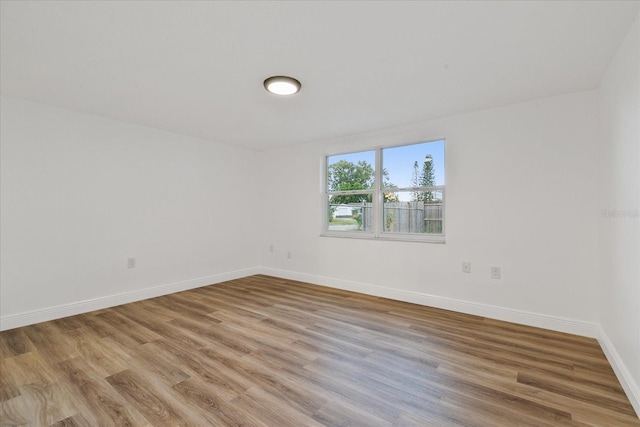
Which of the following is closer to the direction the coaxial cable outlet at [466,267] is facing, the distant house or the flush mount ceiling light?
the flush mount ceiling light

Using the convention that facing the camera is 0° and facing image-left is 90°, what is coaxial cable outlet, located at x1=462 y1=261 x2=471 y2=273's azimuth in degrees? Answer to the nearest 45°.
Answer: approximately 0°

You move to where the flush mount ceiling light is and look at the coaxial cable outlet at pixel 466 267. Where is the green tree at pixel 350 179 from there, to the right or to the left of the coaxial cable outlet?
left

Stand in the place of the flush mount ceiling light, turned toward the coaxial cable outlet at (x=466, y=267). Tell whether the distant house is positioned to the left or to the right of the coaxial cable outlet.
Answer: left

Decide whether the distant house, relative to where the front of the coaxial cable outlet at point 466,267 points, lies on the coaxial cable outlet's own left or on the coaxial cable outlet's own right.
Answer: on the coaxial cable outlet's own right

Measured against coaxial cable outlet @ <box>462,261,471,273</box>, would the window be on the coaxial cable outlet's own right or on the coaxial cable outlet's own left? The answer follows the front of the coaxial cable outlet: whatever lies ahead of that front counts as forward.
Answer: on the coaxial cable outlet's own right
